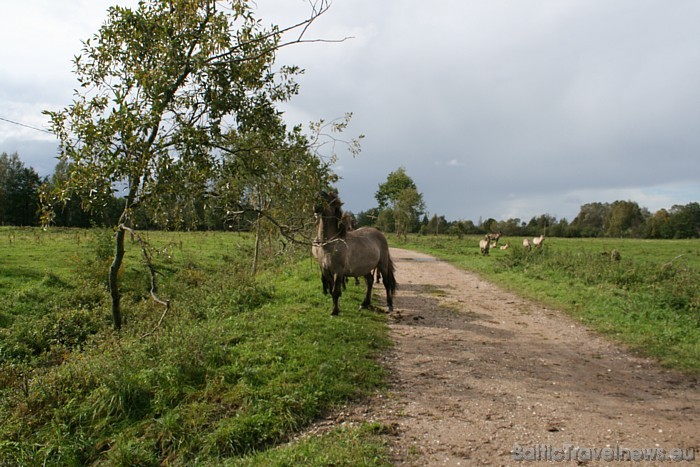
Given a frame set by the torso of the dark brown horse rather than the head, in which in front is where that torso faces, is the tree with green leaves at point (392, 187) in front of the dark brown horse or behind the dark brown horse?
behind

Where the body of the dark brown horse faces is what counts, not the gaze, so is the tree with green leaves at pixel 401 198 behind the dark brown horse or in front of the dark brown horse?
behind

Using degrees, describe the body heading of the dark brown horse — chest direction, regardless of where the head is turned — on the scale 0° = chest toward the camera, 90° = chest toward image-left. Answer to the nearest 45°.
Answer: approximately 45°
